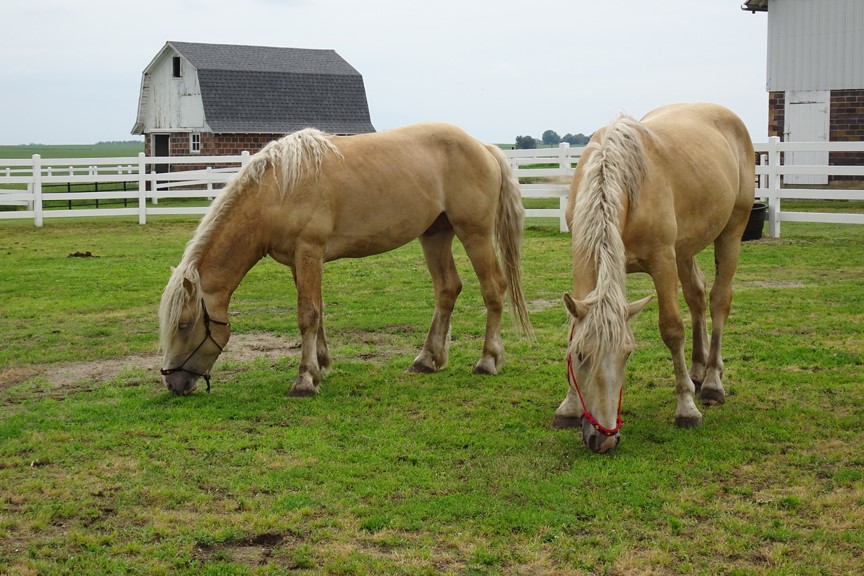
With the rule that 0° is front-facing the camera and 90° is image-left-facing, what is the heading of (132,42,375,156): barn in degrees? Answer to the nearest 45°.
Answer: approximately 45°

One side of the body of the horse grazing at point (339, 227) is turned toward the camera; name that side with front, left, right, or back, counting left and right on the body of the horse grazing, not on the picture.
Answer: left

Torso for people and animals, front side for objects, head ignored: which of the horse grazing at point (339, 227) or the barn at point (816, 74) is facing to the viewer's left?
the horse grazing

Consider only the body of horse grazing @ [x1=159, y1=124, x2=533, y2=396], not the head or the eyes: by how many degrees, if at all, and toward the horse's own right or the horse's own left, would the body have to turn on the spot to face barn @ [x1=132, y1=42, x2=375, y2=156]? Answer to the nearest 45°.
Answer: approximately 90° to the horse's own right

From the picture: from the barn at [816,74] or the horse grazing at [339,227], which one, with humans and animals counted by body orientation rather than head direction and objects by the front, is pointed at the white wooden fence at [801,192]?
the barn

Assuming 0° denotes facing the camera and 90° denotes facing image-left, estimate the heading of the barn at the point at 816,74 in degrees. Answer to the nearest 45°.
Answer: approximately 0°

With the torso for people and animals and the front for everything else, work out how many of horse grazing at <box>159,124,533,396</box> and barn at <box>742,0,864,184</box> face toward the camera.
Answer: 1

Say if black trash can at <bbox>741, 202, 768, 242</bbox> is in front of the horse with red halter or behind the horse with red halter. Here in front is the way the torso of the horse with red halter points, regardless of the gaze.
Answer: behind

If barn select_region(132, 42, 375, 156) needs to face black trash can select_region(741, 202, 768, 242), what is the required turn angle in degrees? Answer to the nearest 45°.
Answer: approximately 45° to its left

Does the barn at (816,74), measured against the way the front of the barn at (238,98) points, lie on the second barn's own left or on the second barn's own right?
on the second barn's own left
